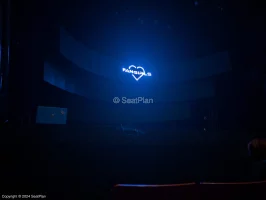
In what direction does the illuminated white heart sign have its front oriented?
toward the camera
